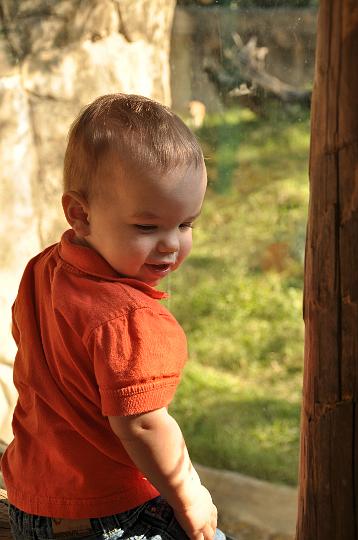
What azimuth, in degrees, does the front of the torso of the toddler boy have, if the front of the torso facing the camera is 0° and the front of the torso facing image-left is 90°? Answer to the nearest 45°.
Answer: approximately 225°
